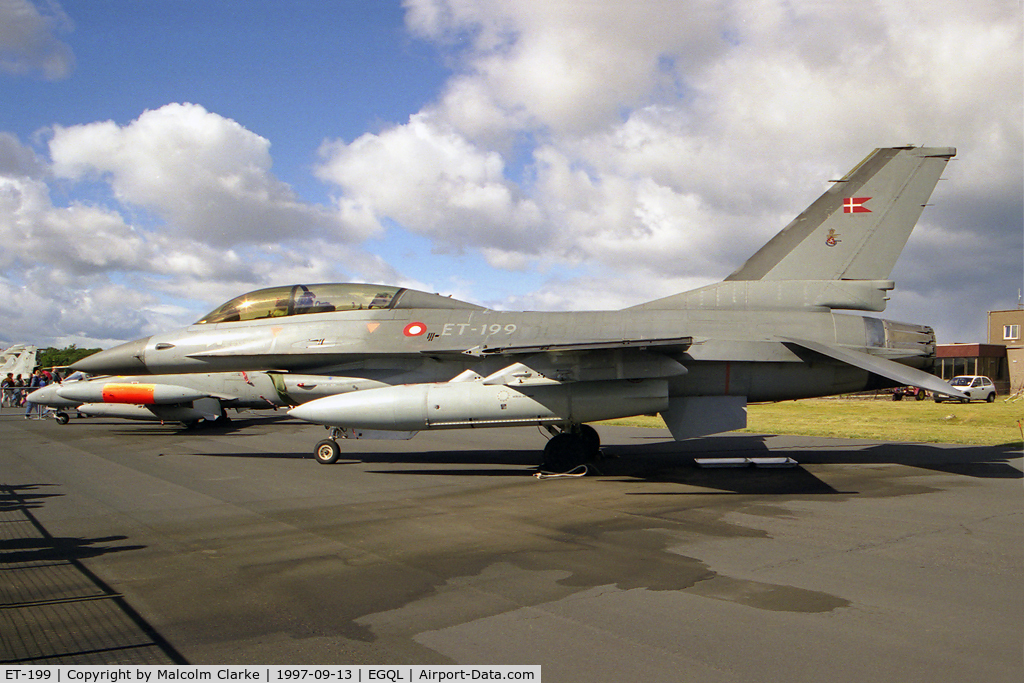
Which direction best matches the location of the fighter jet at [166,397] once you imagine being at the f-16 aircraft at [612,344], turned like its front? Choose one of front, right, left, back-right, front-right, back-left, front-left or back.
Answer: front-right

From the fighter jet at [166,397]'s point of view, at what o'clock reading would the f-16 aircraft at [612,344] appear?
The f-16 aircraft is roughly at 8 o'clock from the fighter jet.

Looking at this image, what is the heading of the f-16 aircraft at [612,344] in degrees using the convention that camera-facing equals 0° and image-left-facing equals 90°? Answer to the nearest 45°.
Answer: approximately 90°

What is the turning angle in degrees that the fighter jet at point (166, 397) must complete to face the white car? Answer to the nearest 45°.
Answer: approximately 180°

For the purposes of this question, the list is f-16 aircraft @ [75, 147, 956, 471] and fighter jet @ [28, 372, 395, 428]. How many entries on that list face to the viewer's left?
2

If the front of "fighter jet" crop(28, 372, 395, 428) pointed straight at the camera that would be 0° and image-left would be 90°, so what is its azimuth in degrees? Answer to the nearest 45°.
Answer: approximately 90°

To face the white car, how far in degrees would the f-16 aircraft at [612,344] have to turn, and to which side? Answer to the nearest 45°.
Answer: approximately 135° to its right

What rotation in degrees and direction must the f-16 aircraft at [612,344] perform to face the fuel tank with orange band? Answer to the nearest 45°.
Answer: approximately 45° to its right

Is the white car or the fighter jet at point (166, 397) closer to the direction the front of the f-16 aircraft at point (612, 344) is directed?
the fighter jet
